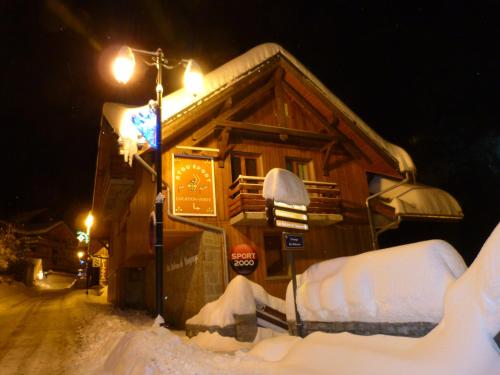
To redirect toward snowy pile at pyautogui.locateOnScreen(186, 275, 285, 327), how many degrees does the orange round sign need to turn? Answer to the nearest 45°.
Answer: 0° — it already faces it

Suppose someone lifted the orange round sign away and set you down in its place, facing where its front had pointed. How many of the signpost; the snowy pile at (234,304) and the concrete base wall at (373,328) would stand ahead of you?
3

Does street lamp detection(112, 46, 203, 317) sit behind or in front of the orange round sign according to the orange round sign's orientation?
in front

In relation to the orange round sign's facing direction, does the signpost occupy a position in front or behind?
in front

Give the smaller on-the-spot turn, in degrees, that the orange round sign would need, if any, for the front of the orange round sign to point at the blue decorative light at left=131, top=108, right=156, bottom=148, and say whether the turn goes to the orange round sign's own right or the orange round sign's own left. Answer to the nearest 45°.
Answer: approximately 45° to the orange round sign's own right

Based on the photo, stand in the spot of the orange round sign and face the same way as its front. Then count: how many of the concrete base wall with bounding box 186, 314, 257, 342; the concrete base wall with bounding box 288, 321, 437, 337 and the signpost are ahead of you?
3

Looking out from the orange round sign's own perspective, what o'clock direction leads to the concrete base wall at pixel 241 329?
The concrete base wall is roughly at 12 o'clock from the orange round sign.

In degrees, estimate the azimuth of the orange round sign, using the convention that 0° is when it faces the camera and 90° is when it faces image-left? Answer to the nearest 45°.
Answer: approximately 0°
